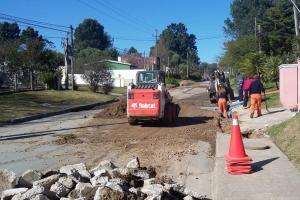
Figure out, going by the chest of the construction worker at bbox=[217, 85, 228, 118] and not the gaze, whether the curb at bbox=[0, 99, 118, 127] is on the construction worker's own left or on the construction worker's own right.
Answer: on the construction worker's own left

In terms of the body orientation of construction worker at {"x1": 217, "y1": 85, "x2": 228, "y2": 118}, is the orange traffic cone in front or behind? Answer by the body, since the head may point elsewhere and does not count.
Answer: behind
